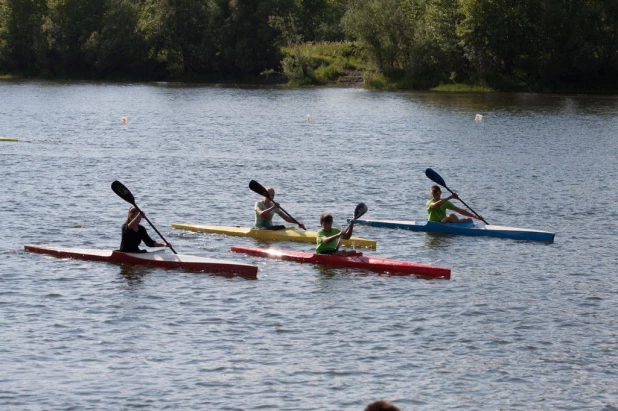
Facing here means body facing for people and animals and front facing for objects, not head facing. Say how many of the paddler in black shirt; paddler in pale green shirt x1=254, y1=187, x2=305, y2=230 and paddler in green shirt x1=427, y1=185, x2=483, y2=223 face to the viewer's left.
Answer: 0

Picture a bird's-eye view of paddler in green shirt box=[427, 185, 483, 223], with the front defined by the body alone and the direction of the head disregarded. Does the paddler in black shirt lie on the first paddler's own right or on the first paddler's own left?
on the first paddler's own right

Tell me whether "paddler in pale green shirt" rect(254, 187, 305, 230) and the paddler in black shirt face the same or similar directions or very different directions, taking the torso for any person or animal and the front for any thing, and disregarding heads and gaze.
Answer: same or similar directions

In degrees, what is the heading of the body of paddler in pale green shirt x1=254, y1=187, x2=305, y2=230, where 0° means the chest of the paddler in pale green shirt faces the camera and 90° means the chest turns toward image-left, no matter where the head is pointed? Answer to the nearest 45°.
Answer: approximately 315°

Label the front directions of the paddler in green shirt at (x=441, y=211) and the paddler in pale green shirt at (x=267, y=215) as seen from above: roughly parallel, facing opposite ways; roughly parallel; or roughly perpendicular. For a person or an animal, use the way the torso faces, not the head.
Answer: roughly parallel
